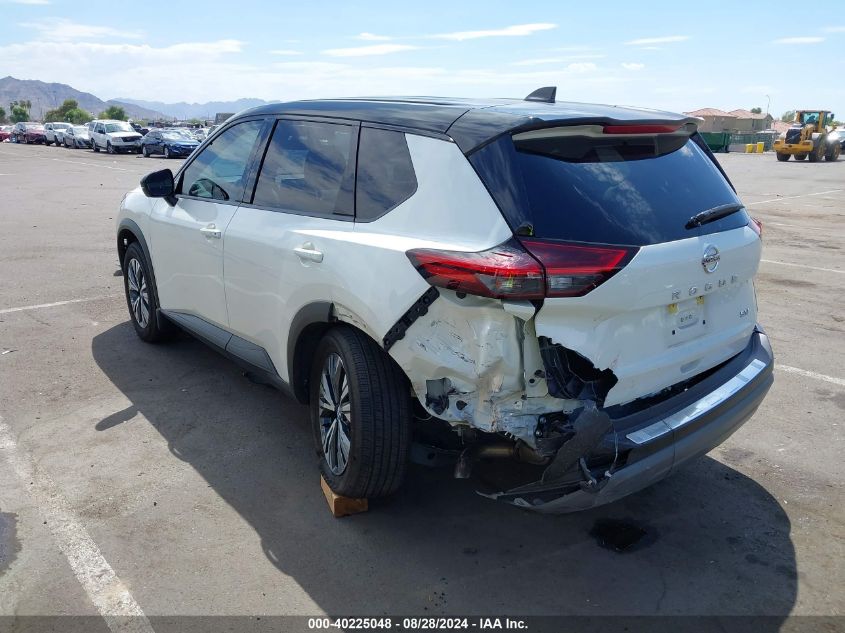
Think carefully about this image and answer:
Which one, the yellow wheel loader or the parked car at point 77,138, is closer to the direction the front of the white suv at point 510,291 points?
the parked car

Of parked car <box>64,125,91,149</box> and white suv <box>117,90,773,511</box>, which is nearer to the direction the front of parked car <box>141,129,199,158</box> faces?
the white suv

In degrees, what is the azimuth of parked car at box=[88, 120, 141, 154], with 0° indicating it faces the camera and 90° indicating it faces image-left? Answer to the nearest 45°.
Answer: approximately 315°

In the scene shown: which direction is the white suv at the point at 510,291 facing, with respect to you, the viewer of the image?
facing away from the viewer and to the left of the viewer

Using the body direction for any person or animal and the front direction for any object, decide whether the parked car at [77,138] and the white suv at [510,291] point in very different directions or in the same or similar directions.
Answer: very different directions

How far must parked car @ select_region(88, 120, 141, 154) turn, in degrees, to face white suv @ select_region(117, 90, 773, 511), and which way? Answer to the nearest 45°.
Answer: approximately 45° to its right

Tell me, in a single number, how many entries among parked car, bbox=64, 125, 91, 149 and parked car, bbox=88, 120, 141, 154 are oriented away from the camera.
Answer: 0

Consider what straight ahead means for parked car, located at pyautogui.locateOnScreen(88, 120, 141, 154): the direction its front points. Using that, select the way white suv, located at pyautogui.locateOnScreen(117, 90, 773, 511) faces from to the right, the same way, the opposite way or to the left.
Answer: the opposite way
